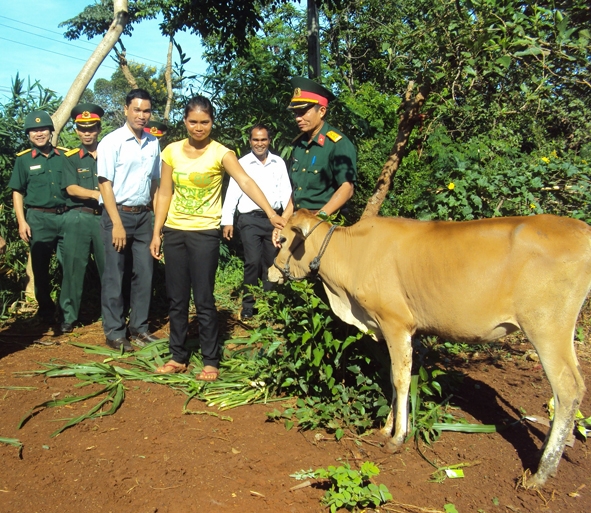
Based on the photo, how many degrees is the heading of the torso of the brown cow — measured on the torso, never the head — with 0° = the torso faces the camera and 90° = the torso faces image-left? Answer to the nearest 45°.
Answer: approximately 90°

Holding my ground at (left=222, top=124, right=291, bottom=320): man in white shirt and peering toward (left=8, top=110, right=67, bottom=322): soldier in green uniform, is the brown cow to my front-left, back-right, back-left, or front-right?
back-left

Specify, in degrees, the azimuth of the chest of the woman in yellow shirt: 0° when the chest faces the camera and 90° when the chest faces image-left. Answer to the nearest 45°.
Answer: approximately 0°

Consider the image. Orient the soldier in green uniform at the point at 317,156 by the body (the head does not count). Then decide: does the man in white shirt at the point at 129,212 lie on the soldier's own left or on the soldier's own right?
on the soldier's own right

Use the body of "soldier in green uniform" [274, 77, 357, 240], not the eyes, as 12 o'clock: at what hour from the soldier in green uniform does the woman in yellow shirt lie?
The woman in yellow shirt is roughly at 1 o'clock from the soldier in green uniform.

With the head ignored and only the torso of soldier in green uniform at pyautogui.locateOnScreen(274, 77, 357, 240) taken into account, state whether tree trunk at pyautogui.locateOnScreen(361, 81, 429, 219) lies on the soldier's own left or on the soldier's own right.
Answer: on the soldier's own left

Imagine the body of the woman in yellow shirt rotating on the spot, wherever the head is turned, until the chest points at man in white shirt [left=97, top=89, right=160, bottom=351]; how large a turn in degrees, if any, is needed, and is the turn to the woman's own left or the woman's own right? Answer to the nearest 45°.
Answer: approximately 135° to the woman's own right

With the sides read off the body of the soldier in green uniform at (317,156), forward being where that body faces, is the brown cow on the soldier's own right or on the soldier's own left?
on the soldier's own left
